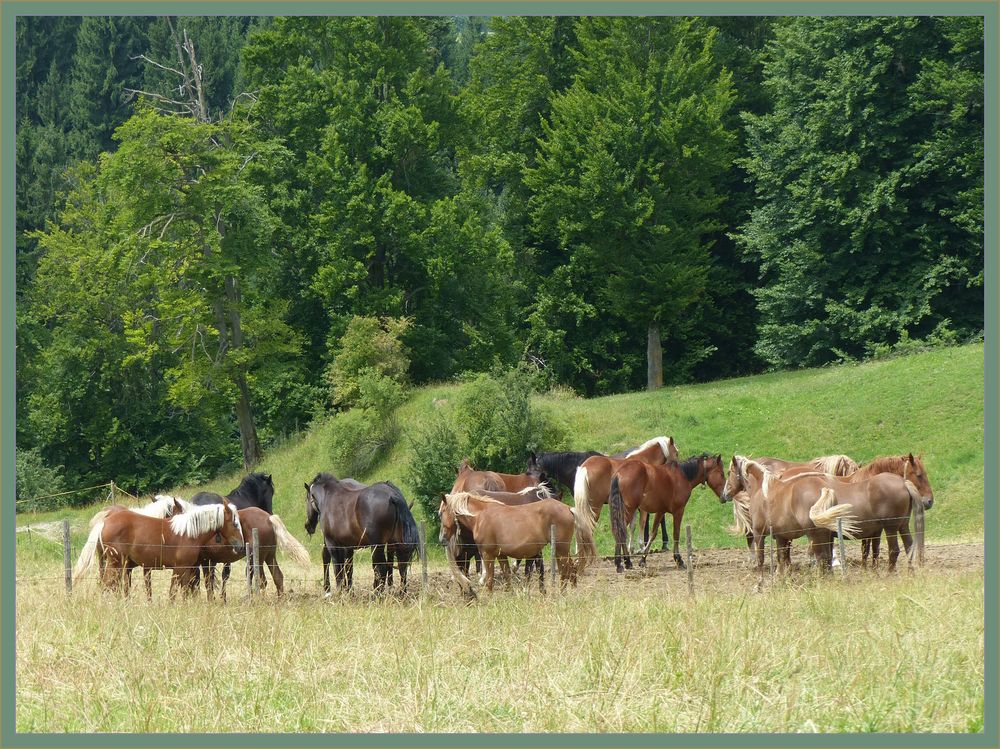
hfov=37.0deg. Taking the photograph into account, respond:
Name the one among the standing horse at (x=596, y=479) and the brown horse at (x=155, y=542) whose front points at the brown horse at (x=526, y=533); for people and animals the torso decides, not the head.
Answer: the brown horse at (x=155, y=542)

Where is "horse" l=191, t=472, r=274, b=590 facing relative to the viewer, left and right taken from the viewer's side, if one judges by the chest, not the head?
facing to the right of the viewer

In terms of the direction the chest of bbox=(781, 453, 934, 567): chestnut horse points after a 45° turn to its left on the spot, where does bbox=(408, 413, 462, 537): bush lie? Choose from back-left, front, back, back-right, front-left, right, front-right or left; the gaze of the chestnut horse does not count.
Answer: left

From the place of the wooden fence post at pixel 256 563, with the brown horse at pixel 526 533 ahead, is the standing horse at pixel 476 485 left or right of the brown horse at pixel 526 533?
left

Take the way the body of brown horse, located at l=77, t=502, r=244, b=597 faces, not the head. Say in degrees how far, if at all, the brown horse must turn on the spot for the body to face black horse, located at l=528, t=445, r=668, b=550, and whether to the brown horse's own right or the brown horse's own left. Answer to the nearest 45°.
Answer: approximately 45° to the brown horse's own left

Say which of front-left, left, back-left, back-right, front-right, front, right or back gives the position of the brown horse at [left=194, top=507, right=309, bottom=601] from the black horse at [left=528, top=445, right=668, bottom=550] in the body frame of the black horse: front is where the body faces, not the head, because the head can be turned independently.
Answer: front-left

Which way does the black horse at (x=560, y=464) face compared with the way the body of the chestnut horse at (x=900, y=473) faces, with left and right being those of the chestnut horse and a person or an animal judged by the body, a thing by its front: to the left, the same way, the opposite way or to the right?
the opposite way

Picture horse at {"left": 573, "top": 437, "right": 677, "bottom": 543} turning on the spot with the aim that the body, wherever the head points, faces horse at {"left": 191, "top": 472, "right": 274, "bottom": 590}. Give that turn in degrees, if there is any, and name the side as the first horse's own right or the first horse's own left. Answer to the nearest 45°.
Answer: approximately 180°

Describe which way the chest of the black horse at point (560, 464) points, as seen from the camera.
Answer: to the viewer's left

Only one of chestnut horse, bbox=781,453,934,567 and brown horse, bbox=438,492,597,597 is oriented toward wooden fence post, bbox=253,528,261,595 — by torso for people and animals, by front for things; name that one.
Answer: the brown horse

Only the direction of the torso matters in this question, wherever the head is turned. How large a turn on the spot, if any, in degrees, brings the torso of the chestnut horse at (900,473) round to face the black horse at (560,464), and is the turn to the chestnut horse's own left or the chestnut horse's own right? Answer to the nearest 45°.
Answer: approximately 135° to the chestnut horse's own left

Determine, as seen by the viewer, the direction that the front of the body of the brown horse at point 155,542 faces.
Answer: to the viewer's right

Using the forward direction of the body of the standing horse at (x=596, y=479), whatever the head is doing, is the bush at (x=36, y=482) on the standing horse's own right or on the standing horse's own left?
on the standing horse's own left

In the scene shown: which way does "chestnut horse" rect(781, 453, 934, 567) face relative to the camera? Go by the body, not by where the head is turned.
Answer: to the viewer's right

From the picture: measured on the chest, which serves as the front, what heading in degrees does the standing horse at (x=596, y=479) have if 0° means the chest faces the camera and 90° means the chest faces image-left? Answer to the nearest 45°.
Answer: approximately 270°
